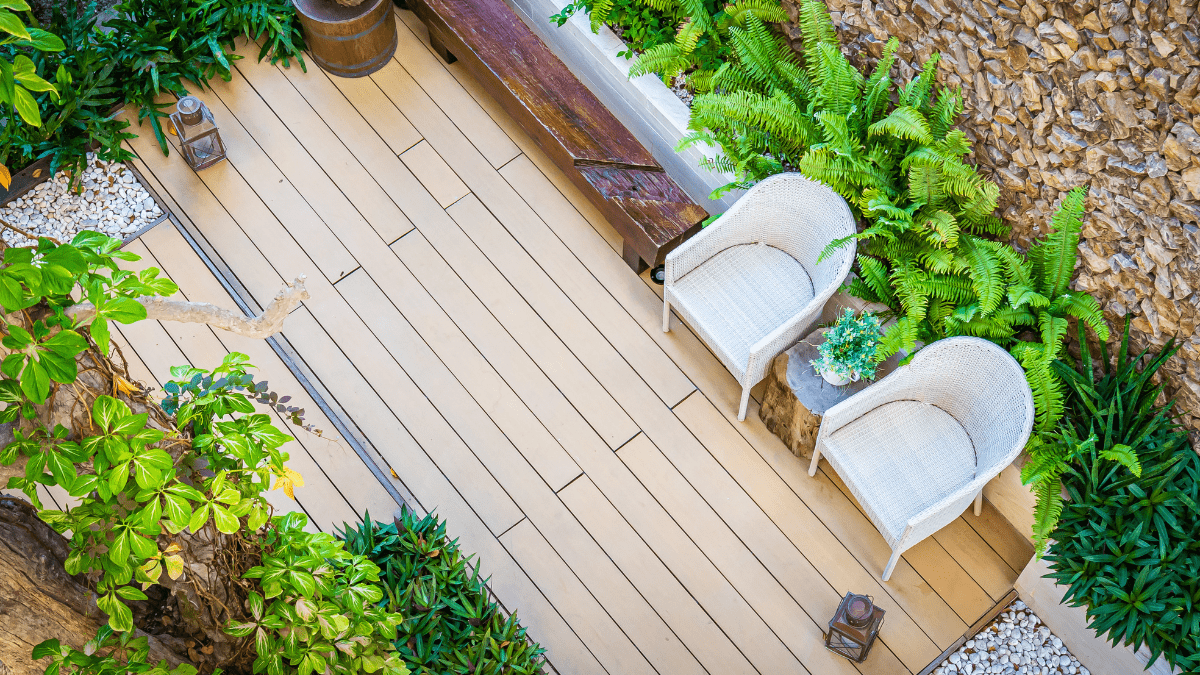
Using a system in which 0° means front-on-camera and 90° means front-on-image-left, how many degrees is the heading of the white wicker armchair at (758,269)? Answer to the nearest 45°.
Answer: approximately 45°

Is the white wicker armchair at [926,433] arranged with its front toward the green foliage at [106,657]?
yes
